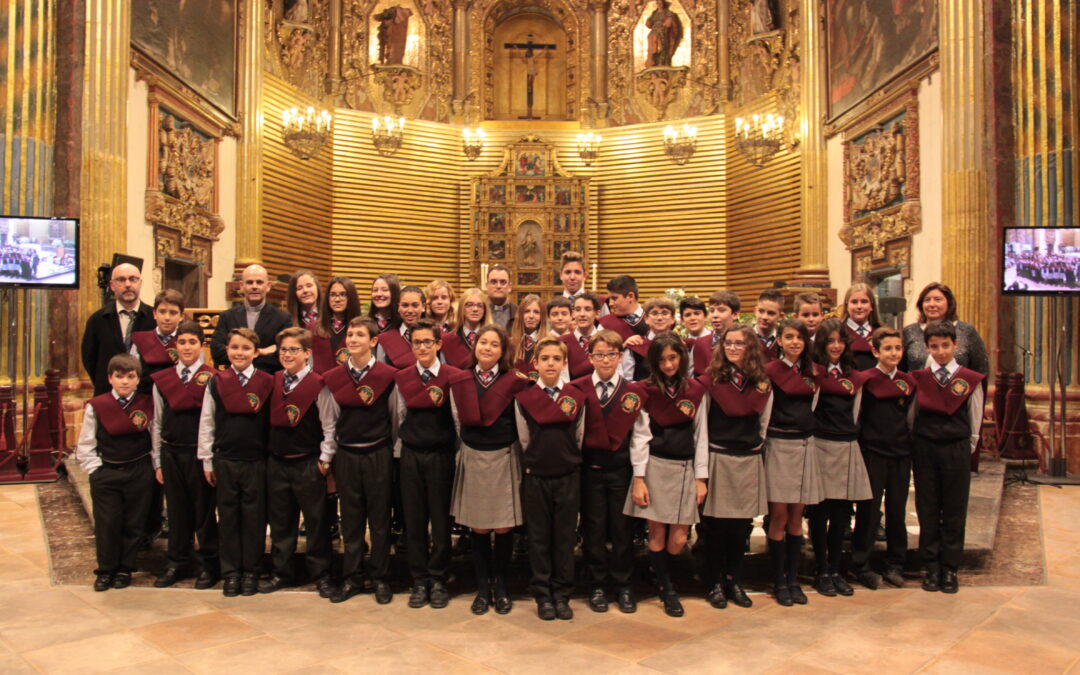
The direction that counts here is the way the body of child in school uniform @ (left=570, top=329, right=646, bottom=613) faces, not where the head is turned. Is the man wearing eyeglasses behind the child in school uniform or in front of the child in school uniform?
behind

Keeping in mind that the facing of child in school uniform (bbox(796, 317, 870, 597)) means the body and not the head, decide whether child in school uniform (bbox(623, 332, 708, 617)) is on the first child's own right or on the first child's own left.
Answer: on the first child's own right

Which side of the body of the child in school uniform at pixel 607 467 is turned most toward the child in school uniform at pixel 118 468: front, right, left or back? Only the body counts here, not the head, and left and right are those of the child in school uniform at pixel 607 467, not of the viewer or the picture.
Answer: right

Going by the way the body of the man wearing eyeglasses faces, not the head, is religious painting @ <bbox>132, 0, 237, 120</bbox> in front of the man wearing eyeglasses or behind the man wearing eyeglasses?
behind

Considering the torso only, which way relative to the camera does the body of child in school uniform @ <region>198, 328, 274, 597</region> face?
toward the camera

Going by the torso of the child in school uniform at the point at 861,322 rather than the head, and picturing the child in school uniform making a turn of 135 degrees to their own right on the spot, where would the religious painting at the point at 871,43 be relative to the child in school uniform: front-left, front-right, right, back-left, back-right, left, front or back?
front-right

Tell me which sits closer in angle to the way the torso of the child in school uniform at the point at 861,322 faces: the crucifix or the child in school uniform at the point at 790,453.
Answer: the child in school uniform

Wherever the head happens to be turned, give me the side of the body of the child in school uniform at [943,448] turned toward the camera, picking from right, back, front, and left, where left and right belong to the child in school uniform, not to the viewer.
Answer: front

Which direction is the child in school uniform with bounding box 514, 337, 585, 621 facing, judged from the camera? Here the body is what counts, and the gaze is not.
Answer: toward the camera

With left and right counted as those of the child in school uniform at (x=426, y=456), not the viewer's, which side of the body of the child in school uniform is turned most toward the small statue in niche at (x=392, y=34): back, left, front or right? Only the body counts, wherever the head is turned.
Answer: back

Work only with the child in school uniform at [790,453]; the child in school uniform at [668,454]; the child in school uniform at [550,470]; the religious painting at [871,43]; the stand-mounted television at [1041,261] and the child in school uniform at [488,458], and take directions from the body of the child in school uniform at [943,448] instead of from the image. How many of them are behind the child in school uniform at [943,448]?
2

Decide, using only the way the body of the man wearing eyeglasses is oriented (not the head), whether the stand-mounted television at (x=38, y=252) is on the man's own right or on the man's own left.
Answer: on the man's own right
